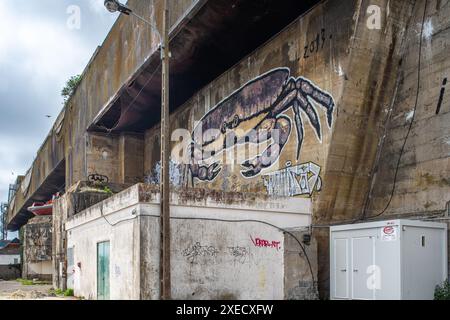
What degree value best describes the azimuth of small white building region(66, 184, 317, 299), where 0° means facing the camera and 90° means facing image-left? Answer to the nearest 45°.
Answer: approximately 45°

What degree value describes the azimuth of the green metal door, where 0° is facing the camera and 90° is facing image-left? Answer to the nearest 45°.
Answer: approximately 45°

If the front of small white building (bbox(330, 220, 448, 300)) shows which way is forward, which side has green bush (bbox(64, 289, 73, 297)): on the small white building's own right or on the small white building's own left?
on the small white building's own right

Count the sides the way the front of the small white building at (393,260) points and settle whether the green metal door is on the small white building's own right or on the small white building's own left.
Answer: on the small white building's own right

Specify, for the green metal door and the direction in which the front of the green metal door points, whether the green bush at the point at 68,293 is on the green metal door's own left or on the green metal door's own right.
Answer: on the green metal door's own right
